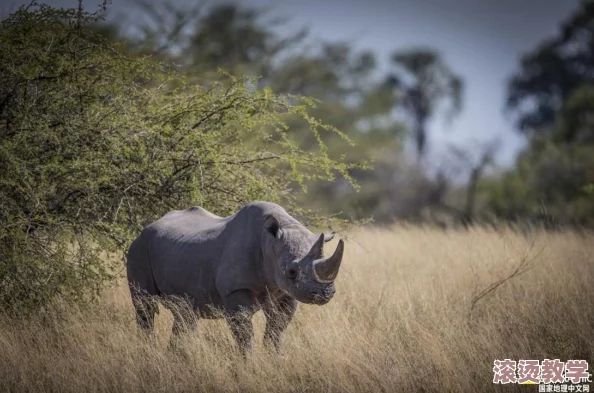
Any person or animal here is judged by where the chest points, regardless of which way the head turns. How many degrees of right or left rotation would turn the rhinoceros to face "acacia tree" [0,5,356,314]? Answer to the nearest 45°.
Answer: approximately 180°

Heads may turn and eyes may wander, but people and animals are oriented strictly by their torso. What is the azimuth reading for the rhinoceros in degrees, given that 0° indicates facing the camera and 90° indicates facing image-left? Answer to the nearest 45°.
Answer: approximately 315°

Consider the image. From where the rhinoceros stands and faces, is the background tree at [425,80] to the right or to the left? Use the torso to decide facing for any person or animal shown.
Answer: on its left
